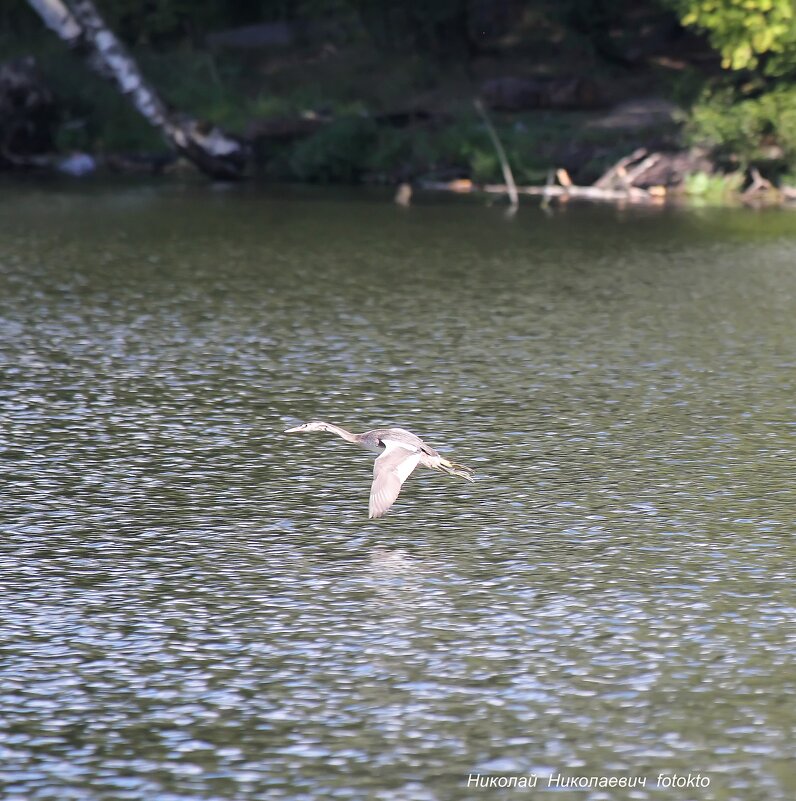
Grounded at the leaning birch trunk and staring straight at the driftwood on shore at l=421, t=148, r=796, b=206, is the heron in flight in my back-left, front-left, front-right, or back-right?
front-right

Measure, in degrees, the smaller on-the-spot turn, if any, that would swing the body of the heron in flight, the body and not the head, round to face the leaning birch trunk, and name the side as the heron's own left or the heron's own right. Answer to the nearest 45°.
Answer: approximately 90° to the heron's own right

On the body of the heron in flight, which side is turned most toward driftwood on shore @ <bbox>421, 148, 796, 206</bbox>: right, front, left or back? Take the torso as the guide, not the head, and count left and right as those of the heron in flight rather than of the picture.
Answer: right

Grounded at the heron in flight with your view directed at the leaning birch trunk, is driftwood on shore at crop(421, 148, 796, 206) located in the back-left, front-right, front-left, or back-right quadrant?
front-right

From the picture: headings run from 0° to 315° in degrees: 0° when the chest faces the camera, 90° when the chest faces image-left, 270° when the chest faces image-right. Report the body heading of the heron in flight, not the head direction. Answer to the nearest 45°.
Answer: approximately 90°

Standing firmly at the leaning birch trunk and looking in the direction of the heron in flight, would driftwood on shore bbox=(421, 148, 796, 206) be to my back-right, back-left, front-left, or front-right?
front-left
